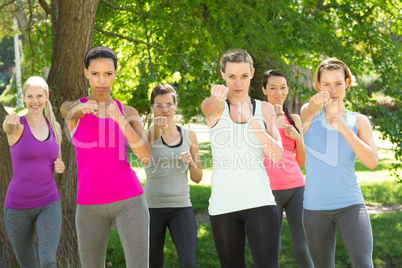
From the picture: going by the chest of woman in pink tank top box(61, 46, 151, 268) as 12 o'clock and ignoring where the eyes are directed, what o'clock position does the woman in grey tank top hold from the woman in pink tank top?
The woman in grey tank top is roughly at 7 o'clock from the woman in pink tank top.

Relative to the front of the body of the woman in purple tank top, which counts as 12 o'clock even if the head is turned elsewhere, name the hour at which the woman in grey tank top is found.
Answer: The woman in grey tank top is roughly at 9 o'clock from the woman in purple tank top.

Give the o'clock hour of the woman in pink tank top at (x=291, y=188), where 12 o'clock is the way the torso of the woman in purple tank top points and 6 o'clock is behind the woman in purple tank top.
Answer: The woman in pink tank top is roughly at 9 o'clock from the woman in purple tank top.

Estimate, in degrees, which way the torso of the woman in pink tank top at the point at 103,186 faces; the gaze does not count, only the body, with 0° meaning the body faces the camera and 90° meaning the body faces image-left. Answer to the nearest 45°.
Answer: approximately 0°

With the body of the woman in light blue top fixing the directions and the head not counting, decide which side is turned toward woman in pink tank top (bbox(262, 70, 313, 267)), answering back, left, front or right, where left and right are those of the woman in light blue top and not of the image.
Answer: back
